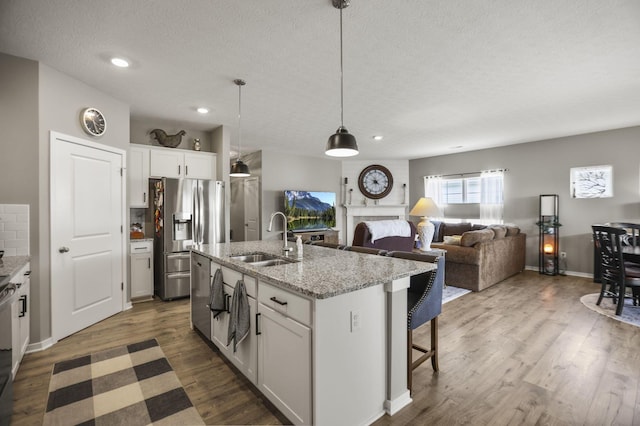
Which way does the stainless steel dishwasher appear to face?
to the viewer's left

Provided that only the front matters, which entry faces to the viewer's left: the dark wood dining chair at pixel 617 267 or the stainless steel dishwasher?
the stainless steel dishwasher

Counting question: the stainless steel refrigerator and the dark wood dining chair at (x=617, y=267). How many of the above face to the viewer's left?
0

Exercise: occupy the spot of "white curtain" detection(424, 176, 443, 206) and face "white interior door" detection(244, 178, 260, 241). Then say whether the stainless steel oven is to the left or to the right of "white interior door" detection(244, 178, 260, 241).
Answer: left

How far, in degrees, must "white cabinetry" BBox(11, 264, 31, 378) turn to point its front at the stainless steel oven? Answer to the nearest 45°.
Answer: approximately 90° to its right

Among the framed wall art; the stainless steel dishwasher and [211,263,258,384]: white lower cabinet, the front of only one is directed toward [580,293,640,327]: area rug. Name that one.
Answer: the framed wall art

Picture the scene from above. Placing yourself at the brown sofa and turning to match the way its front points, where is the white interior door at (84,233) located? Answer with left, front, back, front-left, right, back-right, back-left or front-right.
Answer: left

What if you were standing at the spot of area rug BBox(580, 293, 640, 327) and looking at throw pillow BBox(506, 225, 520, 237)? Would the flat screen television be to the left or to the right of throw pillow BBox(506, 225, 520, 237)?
left

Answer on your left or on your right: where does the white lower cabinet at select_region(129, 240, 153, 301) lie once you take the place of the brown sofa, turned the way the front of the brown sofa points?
on your left

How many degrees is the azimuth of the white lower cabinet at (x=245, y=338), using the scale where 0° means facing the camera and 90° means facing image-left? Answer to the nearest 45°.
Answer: approximately 45°

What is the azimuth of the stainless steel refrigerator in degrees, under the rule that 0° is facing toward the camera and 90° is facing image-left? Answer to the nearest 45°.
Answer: approximately 0°

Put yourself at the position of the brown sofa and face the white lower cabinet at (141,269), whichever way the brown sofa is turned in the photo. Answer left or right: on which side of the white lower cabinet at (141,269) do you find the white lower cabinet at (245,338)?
left

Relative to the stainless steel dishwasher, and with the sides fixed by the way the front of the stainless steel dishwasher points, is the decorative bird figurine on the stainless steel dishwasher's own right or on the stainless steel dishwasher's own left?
on the stainless steel dishwasher's own right

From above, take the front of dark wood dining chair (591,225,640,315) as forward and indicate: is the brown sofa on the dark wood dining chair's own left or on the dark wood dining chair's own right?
on the dark wood dining chair's own left

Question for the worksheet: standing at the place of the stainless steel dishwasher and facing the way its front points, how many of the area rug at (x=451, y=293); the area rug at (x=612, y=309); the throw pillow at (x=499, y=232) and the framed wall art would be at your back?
4

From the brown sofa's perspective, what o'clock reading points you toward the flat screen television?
The flat screen television is roughly at 11 o'clock from the brown sofa.
